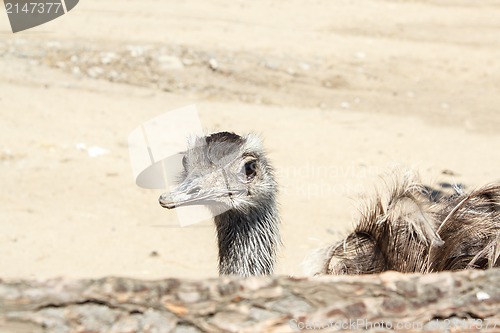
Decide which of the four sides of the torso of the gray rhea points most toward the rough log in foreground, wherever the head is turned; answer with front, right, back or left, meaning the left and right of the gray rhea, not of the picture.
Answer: left

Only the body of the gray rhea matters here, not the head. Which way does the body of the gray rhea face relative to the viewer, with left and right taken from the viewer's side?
facing to the left of the viewer
